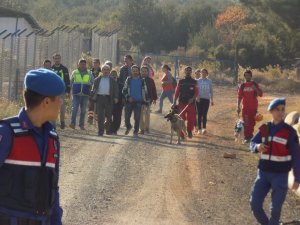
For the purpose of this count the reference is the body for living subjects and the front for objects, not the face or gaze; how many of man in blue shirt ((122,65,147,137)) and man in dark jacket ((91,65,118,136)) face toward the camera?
2

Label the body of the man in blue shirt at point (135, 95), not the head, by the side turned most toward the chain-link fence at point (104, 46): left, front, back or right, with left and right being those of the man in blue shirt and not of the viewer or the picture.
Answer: back

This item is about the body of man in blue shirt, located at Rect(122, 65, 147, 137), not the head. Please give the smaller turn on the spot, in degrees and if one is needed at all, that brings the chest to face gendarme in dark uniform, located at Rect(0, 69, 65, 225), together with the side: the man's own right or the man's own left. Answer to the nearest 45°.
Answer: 0° — they already face them

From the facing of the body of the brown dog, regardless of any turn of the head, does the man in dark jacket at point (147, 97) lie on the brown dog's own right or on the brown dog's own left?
on the brown dog's own right

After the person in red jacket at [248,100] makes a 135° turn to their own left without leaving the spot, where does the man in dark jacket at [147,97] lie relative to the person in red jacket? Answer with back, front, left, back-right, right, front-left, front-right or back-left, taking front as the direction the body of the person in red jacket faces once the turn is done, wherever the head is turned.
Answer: back-left

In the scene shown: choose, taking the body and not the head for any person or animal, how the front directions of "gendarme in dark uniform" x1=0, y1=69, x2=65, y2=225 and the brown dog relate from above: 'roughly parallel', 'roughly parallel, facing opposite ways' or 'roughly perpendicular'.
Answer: roughly perpendicular
